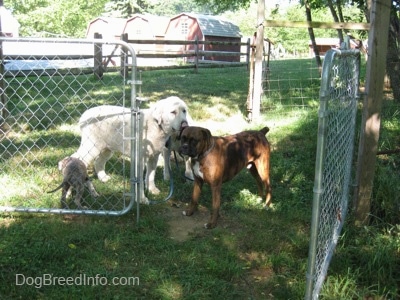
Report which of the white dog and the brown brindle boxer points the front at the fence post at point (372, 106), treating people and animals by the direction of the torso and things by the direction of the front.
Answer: the white dog

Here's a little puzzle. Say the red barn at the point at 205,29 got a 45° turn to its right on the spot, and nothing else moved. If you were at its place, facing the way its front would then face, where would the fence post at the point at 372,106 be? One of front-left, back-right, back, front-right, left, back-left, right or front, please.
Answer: left

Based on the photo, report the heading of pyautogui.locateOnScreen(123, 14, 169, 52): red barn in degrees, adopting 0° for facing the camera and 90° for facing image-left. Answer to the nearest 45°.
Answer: approximately 45°

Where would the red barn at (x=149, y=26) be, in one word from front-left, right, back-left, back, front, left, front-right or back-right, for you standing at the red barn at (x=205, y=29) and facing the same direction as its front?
right

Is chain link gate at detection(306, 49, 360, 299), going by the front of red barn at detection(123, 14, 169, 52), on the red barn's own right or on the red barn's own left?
on the red barn's own left

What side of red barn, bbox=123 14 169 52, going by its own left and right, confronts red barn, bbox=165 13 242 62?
left

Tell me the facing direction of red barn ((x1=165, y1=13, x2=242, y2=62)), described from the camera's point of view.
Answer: facing the viewer and to the left of the viewer

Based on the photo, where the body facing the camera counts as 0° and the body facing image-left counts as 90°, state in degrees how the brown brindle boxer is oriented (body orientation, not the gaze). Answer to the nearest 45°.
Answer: approximately 45°

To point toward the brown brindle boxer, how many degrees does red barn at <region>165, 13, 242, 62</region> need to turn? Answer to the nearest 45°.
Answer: approximately 45° to its left

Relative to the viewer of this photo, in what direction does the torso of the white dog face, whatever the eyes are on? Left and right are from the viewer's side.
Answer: facing the viewer and to the right of the viewer
